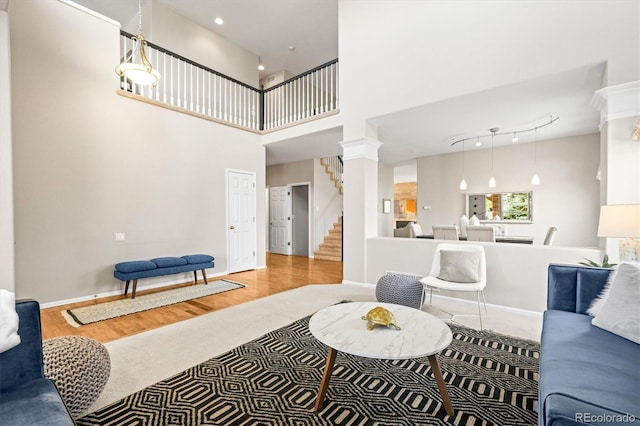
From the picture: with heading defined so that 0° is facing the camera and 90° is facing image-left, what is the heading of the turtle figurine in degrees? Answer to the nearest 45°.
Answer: approximately 90°

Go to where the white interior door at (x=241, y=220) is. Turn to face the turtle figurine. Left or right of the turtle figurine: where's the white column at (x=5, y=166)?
right

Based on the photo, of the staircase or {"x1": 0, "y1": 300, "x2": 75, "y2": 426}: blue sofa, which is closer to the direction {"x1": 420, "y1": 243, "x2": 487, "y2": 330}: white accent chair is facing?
the blue sofa

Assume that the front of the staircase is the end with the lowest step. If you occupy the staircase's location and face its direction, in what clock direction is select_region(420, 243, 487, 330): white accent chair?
The white accent chair is roughly at 10 o'clock from the staircase.

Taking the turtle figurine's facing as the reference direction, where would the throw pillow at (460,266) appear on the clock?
The throw pillow is roughly at 4 o'clock from the turtle figurine.

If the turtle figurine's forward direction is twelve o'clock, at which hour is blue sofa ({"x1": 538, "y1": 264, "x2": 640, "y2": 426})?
The blue sofa is roughly at 7 o'clock from the turtle figurine.

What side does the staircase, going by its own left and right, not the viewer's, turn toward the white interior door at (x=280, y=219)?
right

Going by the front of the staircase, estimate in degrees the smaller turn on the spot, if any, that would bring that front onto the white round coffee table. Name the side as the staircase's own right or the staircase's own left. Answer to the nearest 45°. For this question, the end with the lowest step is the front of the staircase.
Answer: approximately 45° to the staircase's own left

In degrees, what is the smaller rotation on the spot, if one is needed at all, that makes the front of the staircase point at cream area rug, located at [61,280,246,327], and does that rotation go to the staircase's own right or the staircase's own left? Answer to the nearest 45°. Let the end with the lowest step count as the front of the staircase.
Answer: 0° — it already faces it

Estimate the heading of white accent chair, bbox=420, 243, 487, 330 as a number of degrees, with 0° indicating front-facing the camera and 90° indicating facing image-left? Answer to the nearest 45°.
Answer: approximately 45°

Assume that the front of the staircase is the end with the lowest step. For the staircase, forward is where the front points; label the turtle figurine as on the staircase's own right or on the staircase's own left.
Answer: on the staircase's own left
